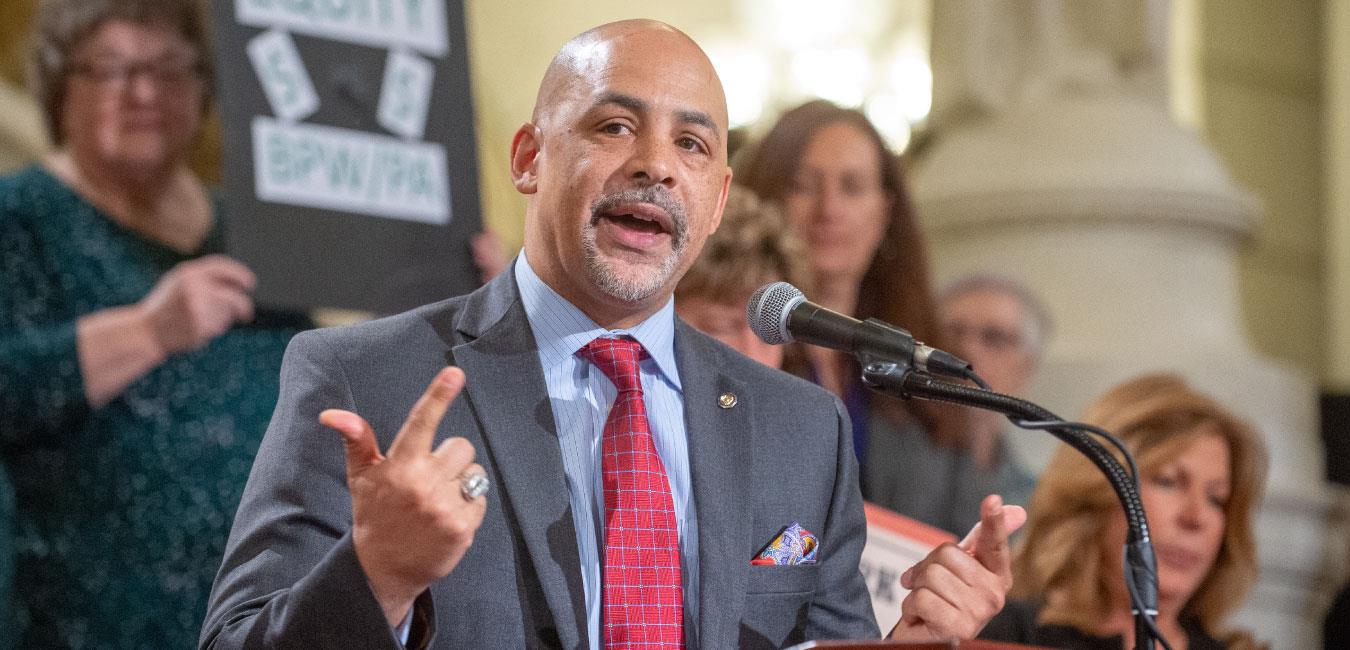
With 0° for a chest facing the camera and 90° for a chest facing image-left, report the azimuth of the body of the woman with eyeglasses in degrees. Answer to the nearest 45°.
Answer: approximately 315°

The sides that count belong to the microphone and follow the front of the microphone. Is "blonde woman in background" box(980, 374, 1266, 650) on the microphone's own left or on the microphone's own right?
on the microphone's own right

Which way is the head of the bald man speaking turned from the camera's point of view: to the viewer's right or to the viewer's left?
to the viewer's right

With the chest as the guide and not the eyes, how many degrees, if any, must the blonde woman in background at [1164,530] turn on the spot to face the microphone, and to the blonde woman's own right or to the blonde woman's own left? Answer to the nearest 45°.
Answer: approximately 45° to the blonde woman's own right

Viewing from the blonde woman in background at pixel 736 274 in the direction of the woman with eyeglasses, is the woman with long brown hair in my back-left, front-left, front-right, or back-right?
back-right

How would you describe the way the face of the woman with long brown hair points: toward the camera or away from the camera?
toward the camera

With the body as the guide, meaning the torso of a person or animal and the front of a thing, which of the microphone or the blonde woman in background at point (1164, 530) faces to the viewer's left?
the microphone

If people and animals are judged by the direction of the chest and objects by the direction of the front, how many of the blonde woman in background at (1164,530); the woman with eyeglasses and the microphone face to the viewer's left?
1

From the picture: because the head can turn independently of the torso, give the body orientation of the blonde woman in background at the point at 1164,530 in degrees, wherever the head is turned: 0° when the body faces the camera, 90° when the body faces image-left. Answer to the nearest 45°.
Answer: approximately 315°

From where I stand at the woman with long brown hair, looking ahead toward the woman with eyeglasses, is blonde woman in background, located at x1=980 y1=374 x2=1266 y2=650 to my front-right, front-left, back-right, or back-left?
back-left

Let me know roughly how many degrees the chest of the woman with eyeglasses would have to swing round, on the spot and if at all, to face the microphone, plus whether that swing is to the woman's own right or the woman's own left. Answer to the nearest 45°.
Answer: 0° — they already face it

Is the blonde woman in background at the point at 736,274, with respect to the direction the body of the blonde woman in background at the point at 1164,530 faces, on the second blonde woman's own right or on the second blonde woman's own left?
on the second blonde woman's own right

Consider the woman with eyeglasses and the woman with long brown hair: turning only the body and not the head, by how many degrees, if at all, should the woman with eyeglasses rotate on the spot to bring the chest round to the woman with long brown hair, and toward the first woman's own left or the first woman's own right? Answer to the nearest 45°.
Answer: approximately 45° to the first woman's own left

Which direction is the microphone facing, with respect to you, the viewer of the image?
facing to the left of the viewer

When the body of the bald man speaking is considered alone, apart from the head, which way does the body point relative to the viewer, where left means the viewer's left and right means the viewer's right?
facing the viewer and to the right of the viewer

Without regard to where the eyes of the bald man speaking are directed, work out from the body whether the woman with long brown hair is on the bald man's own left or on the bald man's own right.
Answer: on the bald man's own left
